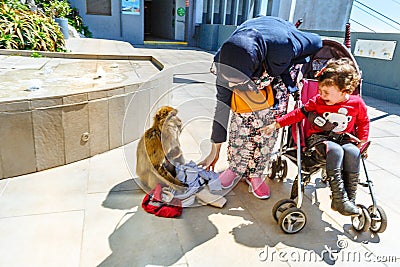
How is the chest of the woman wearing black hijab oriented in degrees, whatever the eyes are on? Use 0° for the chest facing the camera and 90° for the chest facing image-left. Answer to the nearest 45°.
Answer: approximately 45°

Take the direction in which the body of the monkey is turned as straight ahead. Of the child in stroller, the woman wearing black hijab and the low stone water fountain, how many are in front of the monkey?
2

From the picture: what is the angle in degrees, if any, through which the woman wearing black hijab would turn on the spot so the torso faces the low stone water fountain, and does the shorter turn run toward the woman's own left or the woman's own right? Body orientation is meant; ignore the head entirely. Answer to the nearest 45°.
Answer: approximately 45° to the woman's own right

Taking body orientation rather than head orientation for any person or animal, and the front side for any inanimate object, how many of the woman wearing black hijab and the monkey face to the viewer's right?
1

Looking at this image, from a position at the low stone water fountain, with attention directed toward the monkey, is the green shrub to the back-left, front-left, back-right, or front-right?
back-left

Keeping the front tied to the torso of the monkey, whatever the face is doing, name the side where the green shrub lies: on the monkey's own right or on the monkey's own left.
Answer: on the monkey's own left

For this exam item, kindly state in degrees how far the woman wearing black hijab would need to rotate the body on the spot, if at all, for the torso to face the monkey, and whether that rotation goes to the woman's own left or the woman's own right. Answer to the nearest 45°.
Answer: approximately 45° to the woman's own right

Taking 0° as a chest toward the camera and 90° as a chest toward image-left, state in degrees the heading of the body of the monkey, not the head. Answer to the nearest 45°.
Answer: approximately 270°

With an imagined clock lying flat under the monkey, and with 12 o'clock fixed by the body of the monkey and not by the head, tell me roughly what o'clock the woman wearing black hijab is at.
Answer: The woman wearing black hijab is roughly at 12 o'clock from the monkey.

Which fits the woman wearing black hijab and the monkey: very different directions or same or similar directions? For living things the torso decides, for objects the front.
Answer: very different directions

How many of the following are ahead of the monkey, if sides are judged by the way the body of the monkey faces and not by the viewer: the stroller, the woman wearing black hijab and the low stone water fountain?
2

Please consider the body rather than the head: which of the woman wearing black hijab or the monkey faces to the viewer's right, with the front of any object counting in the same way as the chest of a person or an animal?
the monkey
